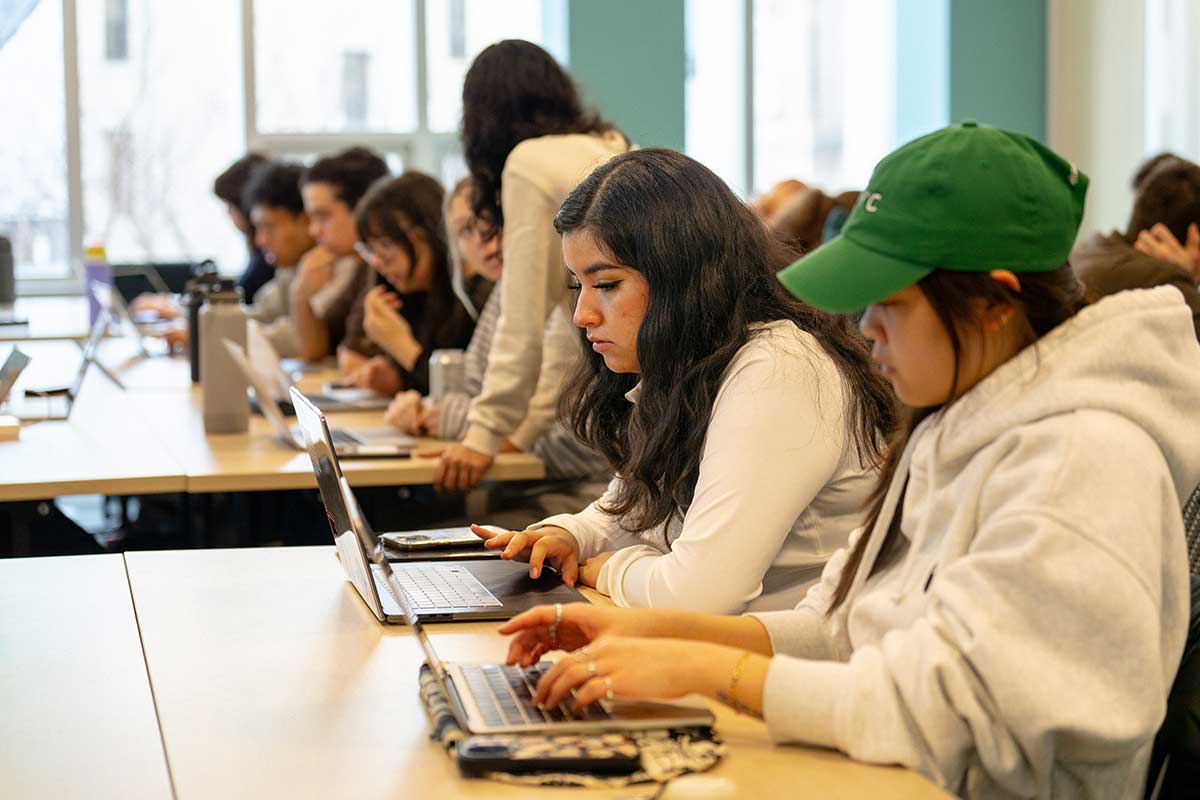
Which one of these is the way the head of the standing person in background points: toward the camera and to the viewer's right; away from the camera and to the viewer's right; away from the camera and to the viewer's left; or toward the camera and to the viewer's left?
away from the camera and to the viewer's left

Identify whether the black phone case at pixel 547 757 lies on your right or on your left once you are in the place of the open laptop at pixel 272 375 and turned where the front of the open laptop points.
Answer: on your right

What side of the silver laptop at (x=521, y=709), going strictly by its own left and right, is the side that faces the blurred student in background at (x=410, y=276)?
left

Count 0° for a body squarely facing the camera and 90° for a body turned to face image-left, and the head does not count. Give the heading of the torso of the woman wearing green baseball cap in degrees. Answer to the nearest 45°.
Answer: approximately 90°

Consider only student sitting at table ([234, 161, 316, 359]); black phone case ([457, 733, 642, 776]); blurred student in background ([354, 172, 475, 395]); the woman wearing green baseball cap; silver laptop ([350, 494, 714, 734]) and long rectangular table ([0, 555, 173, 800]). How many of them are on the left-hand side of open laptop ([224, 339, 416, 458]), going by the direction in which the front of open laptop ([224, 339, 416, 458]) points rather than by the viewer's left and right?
2

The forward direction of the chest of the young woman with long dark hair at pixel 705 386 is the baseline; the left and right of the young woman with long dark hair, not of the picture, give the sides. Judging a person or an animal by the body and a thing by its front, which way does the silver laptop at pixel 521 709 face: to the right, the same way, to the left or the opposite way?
the opposite way

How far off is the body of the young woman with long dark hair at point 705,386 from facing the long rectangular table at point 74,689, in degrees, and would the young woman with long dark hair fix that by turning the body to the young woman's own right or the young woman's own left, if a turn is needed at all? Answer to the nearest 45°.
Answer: approximately 45° to the young woman's own left

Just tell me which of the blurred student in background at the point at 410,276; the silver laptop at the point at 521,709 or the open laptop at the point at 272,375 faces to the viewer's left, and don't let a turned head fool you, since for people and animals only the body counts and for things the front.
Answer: the blurred student in background

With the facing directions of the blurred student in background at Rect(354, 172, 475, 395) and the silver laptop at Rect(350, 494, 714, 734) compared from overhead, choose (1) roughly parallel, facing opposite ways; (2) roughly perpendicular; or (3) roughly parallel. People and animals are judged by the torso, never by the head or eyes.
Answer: roughly parallel, facing opposite ways

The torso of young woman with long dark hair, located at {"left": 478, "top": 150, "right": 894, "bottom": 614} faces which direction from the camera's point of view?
to the viewer's left

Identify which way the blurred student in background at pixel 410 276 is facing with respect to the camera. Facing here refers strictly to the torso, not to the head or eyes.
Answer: to the viewer's left

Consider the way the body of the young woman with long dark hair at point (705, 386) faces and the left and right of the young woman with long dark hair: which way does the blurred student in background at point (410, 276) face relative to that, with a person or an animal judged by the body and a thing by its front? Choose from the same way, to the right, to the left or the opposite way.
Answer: the same way

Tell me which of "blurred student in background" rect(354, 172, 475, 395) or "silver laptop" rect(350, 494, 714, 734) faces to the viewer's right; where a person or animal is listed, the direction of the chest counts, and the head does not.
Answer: the silver laptop

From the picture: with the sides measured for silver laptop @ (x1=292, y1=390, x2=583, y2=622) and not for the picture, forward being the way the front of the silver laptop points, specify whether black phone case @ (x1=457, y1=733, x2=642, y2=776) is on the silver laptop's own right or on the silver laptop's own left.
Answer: on the silver laptop's own right

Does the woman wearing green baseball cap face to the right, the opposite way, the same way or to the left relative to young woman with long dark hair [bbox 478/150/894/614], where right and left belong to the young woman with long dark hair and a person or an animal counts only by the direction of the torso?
the same way
